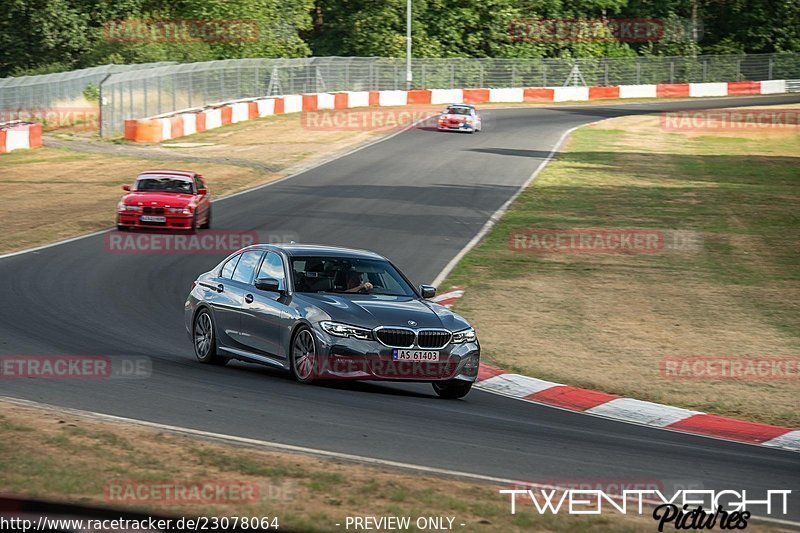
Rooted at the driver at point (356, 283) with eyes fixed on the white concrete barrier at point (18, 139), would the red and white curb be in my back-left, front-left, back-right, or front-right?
back-right

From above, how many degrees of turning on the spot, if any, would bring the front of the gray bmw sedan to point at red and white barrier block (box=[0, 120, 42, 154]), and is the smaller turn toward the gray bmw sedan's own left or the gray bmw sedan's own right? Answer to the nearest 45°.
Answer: approximately 135° to the gray bmw sedan's own left

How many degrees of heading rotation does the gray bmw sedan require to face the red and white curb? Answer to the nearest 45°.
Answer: approximately 45° to its left

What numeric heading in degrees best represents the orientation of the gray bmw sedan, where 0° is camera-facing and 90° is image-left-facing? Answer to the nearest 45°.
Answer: approximately 315°

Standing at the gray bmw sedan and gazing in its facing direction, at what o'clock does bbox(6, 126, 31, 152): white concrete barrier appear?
The white concrete barrier is roughly at 7 o'clock from the gray bmw sedan.

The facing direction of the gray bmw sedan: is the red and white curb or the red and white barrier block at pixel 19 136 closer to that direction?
the red and white curb
